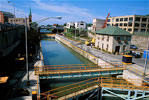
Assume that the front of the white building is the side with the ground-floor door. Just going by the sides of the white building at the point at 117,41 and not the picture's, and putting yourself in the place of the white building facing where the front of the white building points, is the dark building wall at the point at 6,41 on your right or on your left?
on your right
